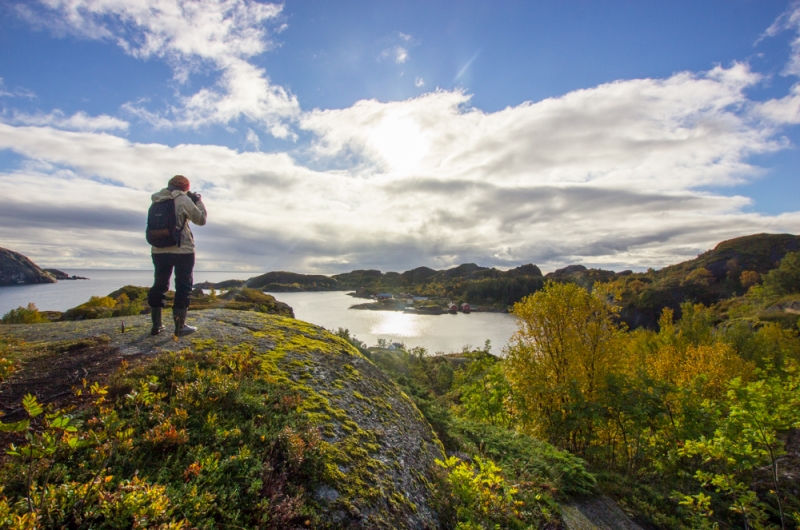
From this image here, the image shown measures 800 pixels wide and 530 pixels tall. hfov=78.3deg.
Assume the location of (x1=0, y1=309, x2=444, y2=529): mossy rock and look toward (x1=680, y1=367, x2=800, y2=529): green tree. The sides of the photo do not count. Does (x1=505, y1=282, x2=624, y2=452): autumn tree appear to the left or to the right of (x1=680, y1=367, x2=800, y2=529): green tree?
left

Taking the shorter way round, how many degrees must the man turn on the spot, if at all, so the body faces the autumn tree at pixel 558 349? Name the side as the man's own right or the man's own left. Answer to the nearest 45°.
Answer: approximately 45° to the man's own right

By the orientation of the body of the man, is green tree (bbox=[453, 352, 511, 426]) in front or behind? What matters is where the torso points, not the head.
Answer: in front

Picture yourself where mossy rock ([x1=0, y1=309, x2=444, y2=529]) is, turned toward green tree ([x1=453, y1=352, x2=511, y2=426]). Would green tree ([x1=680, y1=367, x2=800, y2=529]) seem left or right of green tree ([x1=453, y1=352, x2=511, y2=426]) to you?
right

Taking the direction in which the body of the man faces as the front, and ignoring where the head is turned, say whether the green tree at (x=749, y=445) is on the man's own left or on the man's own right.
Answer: on the man's own right

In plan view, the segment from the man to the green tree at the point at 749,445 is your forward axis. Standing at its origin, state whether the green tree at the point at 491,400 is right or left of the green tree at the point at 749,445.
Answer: left

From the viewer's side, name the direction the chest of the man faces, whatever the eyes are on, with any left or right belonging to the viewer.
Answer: facing away from the viewer and to the right of the viewer

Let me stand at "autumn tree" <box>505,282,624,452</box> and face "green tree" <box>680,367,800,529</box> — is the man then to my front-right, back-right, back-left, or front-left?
front-right
